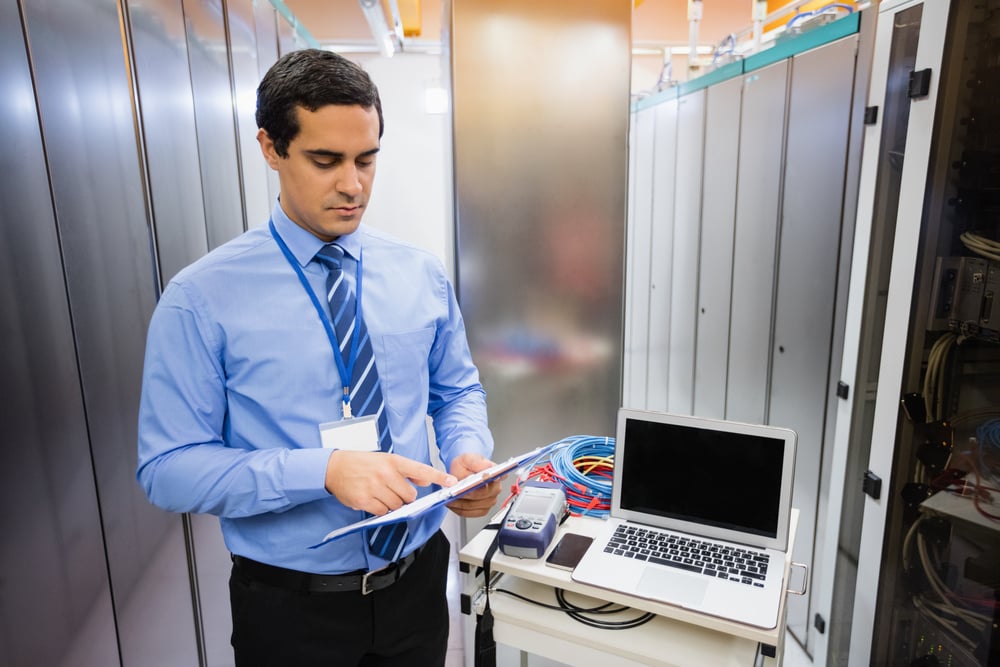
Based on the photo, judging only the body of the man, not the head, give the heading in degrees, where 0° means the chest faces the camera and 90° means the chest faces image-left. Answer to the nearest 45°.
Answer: approximately 315°

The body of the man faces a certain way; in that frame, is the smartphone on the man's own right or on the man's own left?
on the man's own left

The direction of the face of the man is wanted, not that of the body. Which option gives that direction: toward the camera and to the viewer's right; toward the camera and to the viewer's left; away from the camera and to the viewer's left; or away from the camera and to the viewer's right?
toward the camera and to the viewer's right

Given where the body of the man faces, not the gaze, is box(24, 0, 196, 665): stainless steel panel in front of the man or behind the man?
behind

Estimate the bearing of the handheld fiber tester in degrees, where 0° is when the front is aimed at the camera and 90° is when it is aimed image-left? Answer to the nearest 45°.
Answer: approximately 45°

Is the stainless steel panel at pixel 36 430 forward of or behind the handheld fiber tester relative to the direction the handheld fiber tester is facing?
forward

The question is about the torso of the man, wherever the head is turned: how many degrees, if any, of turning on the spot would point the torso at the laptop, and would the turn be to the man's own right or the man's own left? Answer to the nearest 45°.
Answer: approximately 45° to the man's own left
